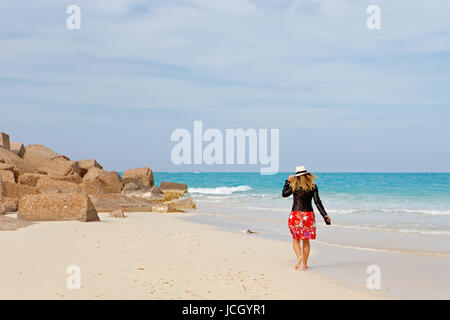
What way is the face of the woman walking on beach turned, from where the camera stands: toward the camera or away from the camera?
away from the camera

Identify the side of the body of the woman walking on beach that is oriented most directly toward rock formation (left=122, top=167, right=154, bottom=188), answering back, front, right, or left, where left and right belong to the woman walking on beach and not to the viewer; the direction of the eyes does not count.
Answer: front

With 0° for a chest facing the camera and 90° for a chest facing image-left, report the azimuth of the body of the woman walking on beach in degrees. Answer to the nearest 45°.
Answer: approximately 180°

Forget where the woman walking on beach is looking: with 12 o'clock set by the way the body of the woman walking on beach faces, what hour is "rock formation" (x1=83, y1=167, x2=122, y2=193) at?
The rock formation is roughly at 11 o'clock from the woman walking on beach.

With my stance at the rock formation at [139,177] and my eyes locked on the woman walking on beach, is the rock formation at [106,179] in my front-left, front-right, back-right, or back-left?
front-right

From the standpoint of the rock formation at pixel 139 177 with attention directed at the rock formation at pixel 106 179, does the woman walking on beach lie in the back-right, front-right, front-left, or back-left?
front-left
